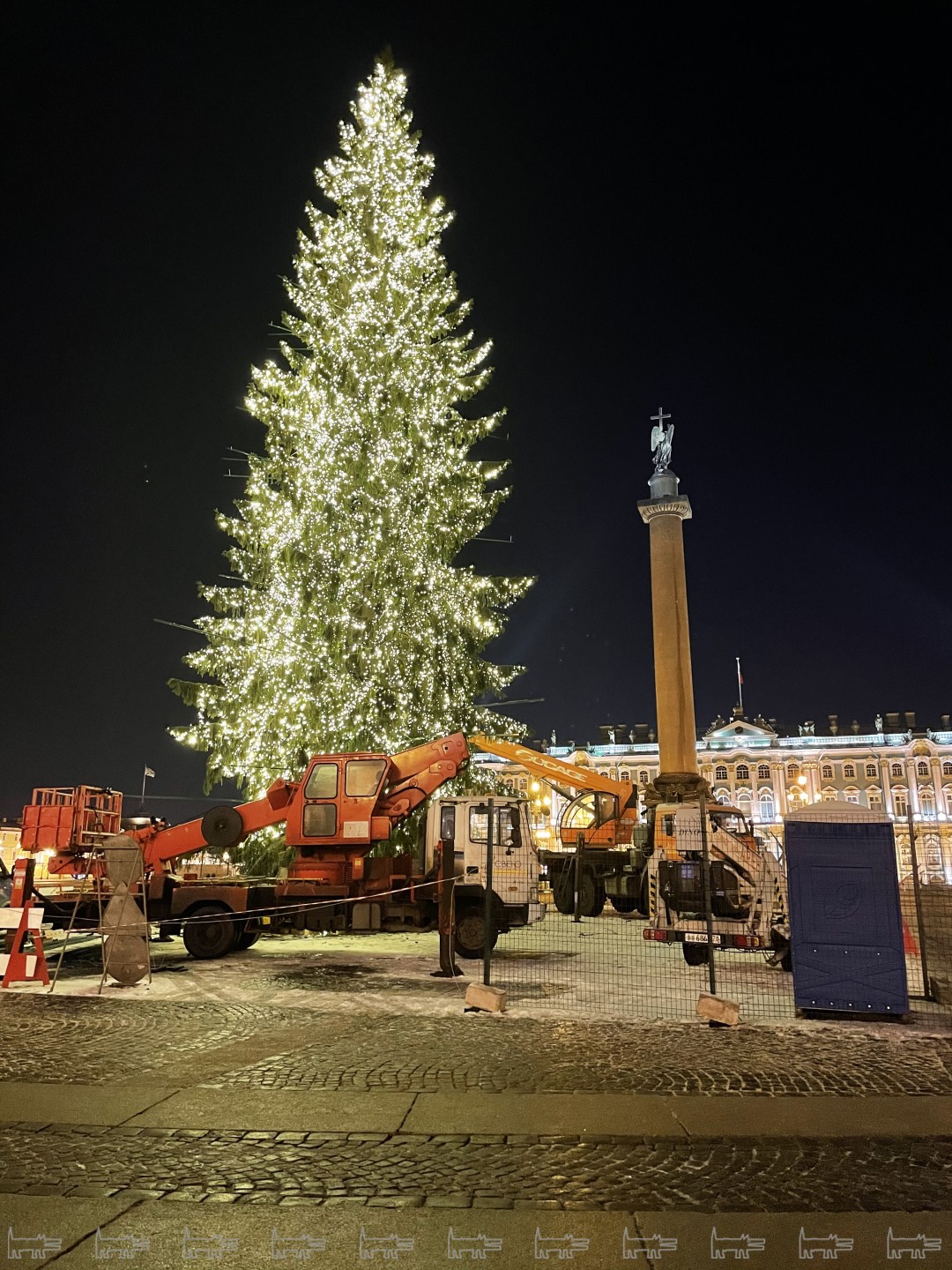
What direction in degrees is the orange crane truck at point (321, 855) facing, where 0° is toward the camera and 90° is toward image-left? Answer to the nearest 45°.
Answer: approximately 270°

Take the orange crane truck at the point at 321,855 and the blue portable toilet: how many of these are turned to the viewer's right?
1

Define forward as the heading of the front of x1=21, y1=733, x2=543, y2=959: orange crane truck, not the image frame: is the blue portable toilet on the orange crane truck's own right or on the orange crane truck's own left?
on the orange crane truck's own right
